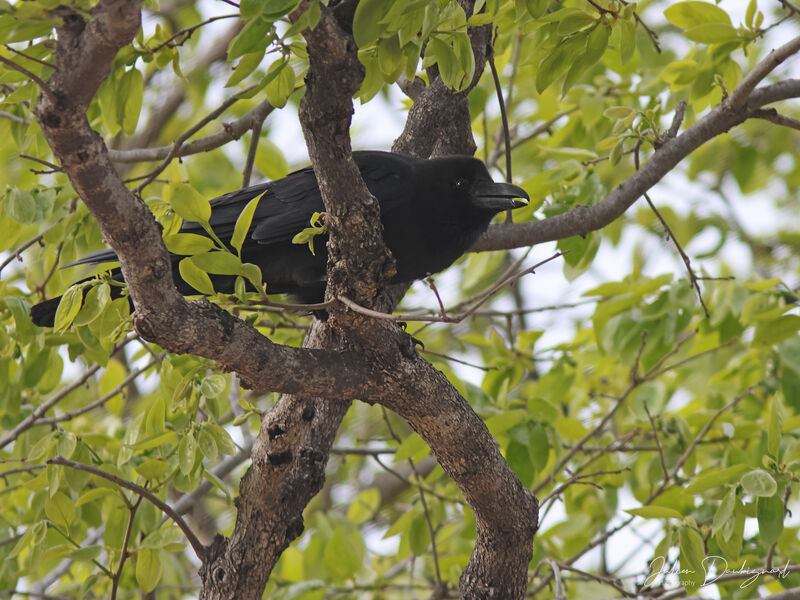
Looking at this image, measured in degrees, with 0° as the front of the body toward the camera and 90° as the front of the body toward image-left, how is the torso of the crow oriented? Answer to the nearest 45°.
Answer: approximately 270°

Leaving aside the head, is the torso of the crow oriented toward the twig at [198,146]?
no
